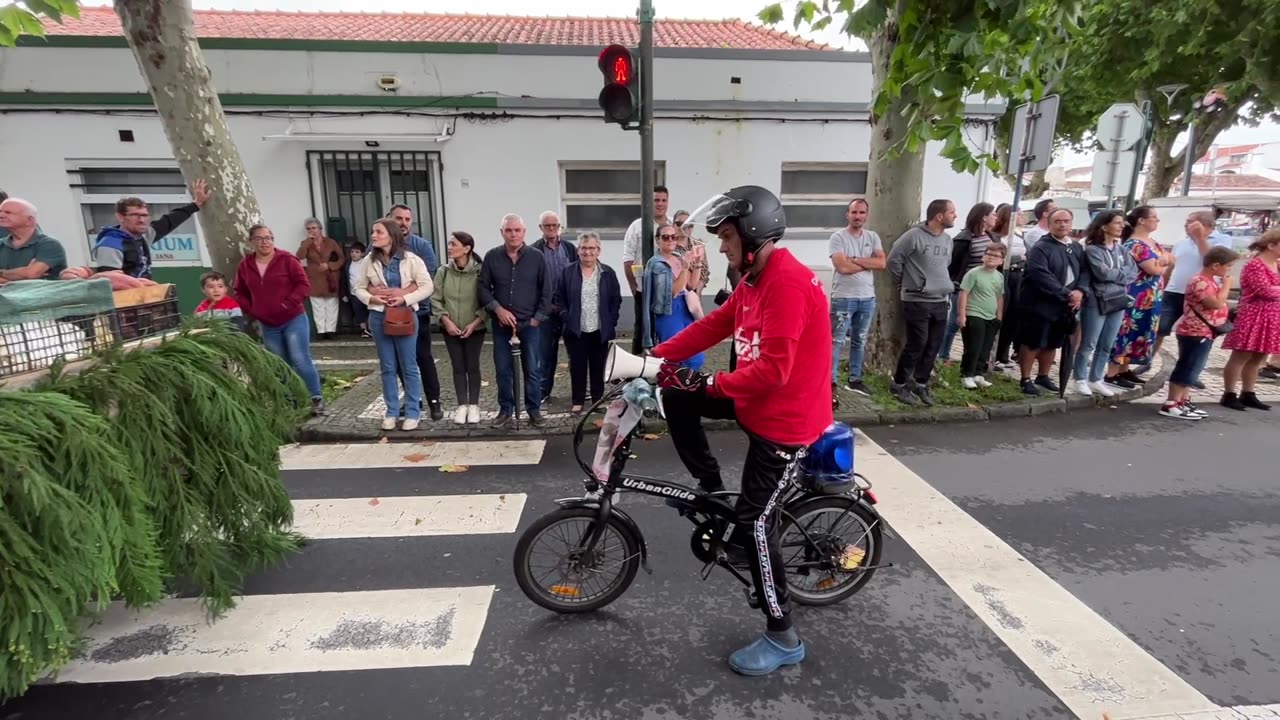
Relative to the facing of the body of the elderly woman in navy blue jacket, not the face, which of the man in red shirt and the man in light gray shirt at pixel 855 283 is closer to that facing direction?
the man in red shirt

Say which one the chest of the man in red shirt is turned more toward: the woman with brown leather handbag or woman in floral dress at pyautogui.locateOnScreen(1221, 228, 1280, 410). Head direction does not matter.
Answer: the woman with brown leather handbag

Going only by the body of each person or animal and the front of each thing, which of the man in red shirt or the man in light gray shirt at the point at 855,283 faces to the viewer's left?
the man in red shirt

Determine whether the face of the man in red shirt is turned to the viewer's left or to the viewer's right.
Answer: to the viewer's left
